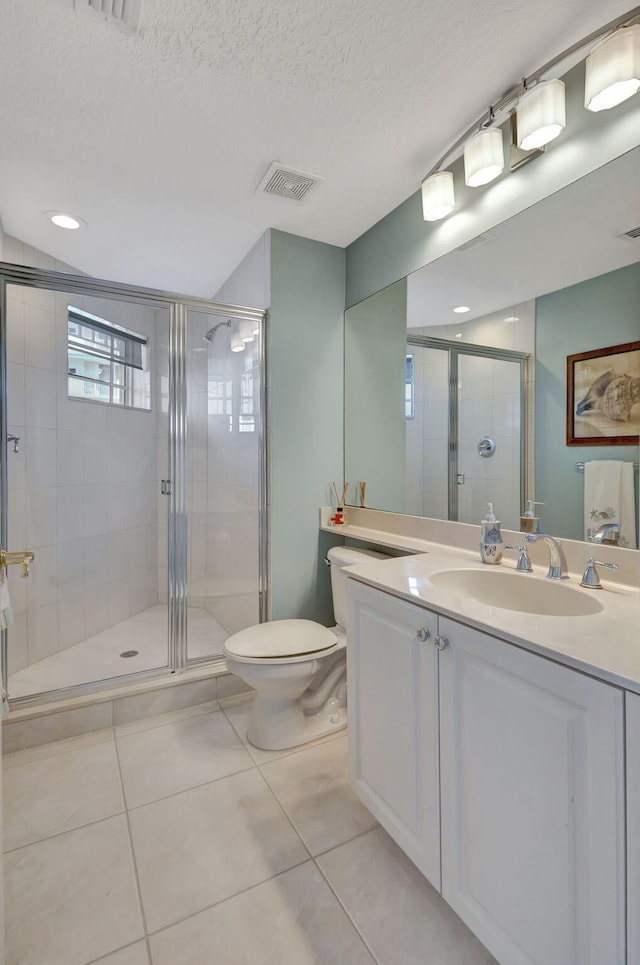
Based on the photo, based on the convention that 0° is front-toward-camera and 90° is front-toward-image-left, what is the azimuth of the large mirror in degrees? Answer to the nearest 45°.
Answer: approximately 45°

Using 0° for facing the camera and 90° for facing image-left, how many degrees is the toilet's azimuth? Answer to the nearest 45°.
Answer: approximately 45°

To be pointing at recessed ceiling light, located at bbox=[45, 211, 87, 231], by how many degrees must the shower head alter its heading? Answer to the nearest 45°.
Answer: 0° — it already faces it

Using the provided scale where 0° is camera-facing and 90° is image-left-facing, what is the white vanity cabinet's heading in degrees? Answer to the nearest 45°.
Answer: approximately 45°

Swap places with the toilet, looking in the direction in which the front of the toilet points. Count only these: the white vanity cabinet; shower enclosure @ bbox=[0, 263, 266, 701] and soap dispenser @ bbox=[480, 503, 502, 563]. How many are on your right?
1
